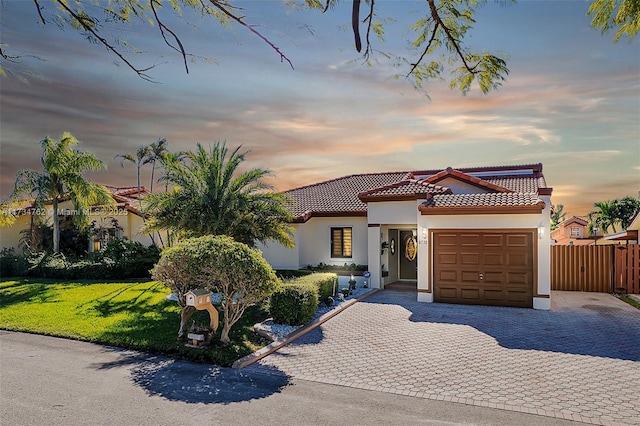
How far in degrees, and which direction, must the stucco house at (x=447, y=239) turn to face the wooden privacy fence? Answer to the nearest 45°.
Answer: approximately 135° to its left

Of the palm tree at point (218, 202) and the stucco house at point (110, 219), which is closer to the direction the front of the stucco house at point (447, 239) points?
the palm tree

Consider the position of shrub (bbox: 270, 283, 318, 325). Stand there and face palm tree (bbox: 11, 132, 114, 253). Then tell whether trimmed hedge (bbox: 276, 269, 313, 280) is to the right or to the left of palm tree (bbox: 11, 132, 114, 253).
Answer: right

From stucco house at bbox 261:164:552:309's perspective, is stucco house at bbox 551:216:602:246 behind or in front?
behind

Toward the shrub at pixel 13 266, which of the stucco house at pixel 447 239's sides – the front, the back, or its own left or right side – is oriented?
right

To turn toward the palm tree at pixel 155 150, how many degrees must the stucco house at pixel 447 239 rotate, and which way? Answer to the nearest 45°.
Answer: approximately 135° to its right

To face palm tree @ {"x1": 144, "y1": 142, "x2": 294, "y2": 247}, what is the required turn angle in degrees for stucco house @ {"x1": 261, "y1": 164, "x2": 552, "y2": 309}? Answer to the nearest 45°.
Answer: approximately 90° to its right

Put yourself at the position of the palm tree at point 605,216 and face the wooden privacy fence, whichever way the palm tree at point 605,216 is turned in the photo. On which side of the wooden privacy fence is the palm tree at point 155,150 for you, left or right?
right

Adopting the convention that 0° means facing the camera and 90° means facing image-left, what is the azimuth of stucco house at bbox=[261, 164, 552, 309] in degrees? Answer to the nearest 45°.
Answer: approximately 0°

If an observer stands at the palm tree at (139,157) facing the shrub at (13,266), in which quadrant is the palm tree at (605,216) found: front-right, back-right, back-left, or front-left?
back-left
